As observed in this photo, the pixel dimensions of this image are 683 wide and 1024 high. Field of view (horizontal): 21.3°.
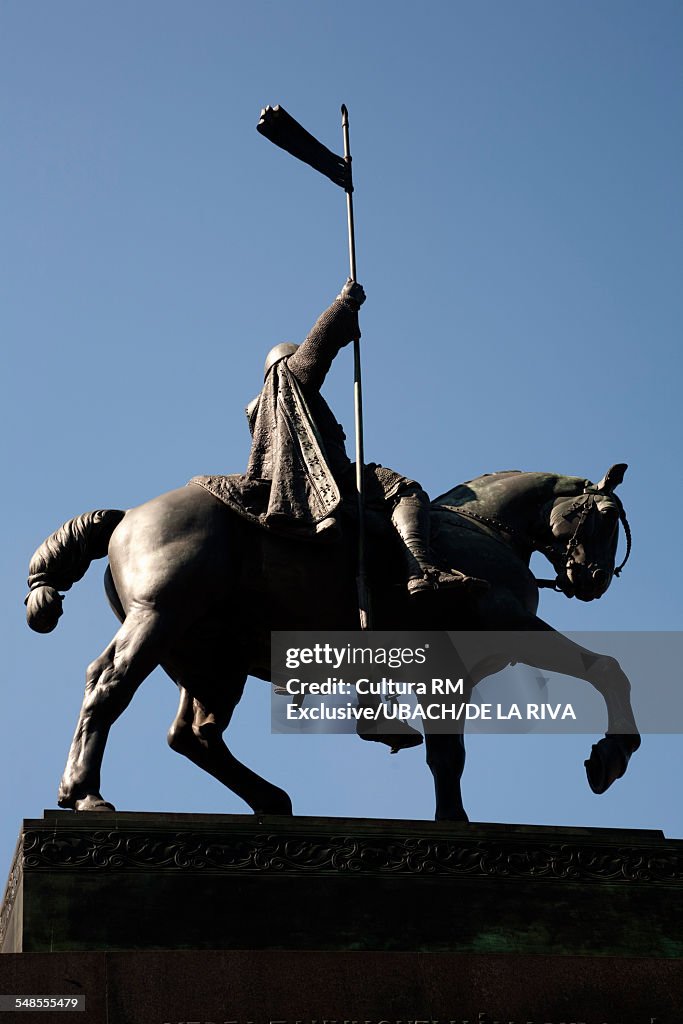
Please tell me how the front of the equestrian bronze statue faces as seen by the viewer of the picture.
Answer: facing to the right of the viewer
